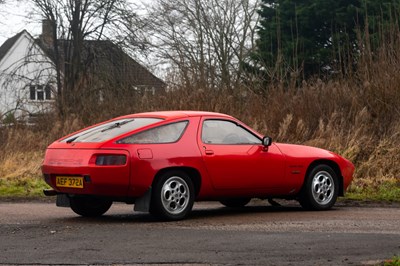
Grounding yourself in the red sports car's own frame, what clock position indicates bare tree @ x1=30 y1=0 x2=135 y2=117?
The bare tree is roughly at 10 o'clock from the red sports car.

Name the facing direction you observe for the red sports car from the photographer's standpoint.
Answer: facing away from the viewer and to the right of the viewer

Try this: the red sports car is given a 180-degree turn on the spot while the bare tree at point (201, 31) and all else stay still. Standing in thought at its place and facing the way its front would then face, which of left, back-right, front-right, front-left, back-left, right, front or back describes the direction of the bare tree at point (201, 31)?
back-right
